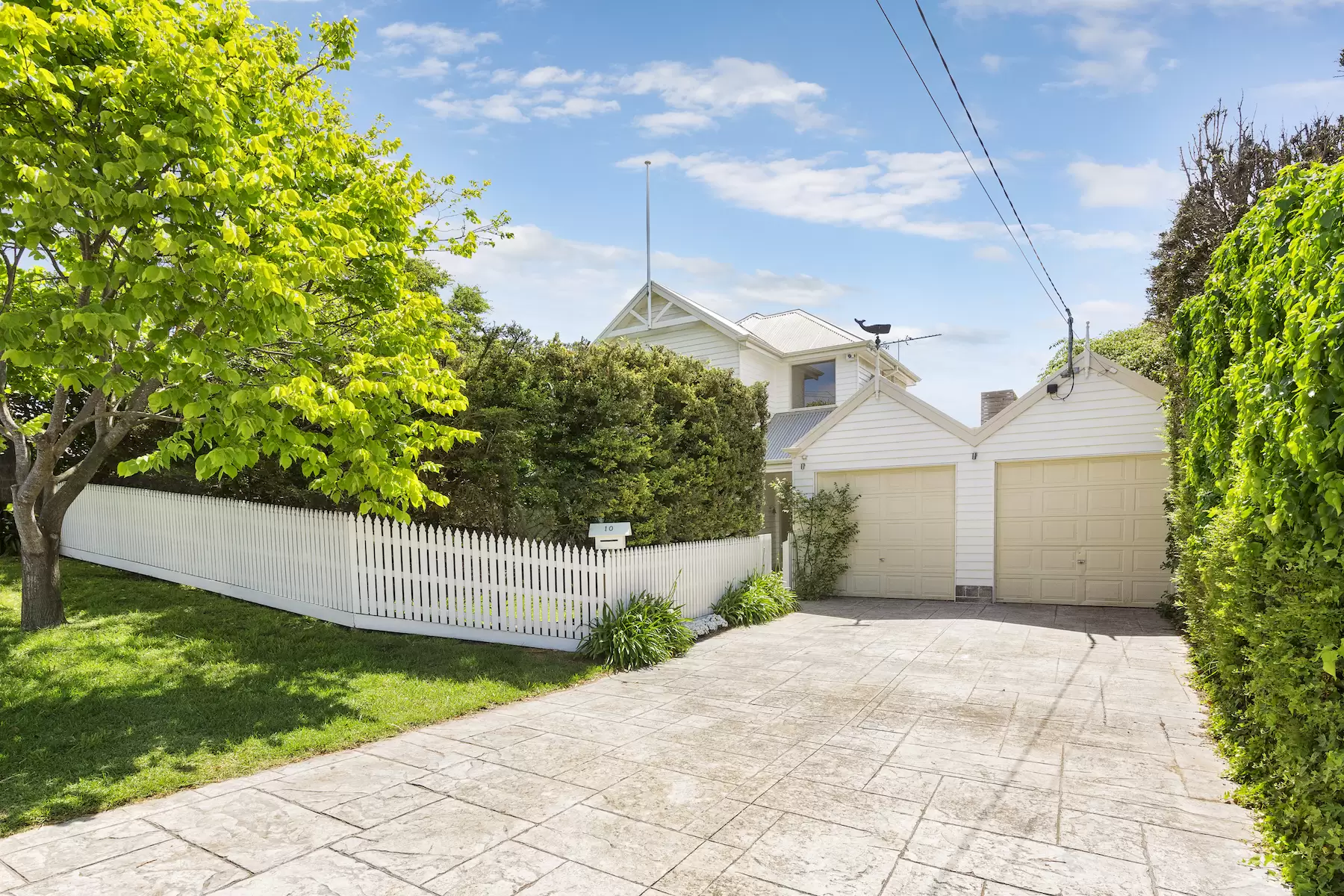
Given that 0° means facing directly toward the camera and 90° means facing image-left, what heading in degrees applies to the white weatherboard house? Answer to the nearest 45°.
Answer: approximately 0°

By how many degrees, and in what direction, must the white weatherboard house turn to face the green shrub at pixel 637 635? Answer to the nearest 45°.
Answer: approximately 45° to its right

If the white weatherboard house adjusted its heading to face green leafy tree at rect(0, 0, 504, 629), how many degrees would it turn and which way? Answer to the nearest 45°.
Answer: approximately 45° to its right

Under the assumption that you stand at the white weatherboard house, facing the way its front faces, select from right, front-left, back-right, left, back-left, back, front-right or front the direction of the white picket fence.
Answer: front-right

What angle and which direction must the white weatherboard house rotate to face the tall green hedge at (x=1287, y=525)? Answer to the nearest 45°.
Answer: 0° — it already faces it

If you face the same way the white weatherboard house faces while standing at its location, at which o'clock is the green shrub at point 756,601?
The green shrub is roughly at 2 o'clock from the white weatherboard house.

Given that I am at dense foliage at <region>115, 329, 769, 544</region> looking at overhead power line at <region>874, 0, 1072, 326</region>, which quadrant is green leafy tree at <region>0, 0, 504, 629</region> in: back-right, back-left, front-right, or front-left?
back-right
